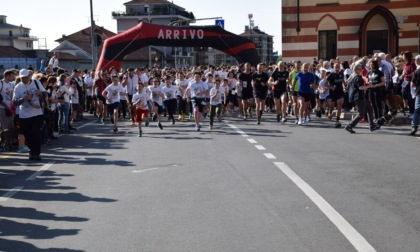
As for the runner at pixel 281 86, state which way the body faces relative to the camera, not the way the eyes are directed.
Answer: toward the camera

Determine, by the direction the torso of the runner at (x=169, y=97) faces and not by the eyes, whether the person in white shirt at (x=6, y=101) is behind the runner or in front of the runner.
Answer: in front

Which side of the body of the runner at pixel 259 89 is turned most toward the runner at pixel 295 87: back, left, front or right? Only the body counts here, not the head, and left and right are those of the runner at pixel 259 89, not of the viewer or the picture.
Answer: left

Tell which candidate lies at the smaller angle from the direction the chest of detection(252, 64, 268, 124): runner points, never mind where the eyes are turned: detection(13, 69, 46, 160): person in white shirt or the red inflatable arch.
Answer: the person in white shirt

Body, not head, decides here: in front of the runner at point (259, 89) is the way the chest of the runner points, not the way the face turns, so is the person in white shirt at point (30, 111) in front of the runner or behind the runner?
in front

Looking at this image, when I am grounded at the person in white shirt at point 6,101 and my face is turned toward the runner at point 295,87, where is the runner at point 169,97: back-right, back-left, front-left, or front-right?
front-left

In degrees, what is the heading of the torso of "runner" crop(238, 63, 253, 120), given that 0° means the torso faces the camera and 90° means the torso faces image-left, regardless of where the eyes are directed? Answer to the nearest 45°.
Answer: approximately 0°

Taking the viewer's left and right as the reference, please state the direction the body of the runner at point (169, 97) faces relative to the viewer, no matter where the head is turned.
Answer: facing the viewer

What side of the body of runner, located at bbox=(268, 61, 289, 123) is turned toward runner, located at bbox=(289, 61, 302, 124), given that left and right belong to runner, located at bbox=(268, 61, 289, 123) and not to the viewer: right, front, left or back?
left

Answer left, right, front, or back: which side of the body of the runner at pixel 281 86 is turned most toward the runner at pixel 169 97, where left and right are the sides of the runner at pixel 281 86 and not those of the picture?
right
